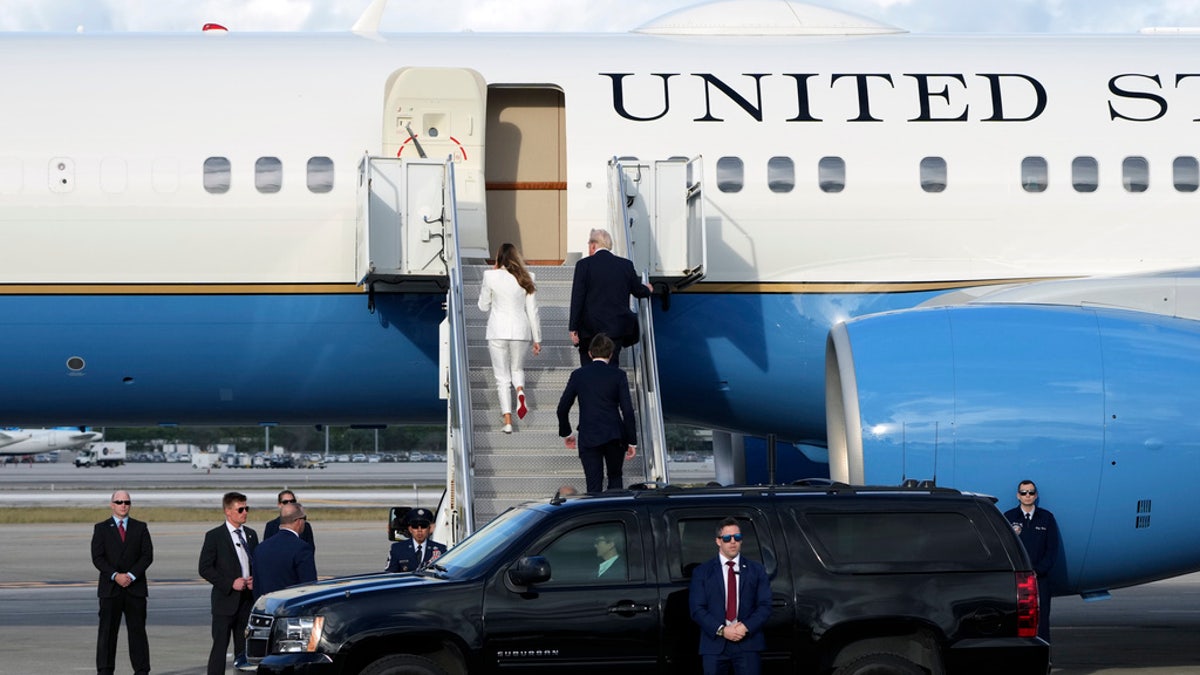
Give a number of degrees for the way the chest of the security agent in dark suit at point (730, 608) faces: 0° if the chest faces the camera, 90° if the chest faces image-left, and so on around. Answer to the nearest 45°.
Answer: approximately 0°

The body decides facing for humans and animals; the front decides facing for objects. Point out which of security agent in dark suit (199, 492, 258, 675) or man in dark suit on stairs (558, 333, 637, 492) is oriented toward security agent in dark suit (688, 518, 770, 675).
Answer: security agent in dark suit (199, 492, 258, 675)

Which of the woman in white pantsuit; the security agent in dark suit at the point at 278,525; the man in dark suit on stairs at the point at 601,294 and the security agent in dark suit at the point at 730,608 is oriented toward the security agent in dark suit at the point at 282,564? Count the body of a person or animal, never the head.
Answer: the security agent in dark suit at the point at 278,525

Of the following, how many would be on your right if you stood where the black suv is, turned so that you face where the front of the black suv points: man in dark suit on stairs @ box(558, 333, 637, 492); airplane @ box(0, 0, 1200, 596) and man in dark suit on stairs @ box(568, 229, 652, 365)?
3

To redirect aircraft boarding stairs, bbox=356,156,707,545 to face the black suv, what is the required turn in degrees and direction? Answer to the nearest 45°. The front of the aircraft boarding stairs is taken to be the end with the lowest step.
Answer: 0° — it already faces it

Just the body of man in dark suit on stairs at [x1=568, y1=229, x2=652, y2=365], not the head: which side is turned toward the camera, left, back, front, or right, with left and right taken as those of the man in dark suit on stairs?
back

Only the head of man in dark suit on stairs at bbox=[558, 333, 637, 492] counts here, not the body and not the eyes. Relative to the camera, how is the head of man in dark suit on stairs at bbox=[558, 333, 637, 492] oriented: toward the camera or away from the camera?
away from the camera

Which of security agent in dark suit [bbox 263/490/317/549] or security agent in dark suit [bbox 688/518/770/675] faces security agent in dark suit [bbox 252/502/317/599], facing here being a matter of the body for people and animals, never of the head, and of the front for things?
security agent in dark suit [bbox 263/490/317/549]
